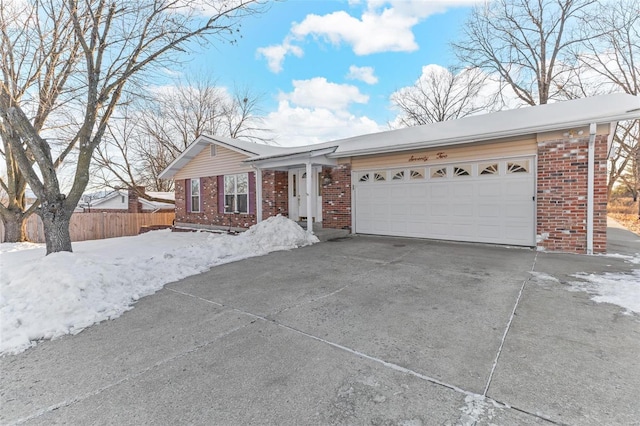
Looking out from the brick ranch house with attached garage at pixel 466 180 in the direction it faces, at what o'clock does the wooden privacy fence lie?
The wooden privacy fence is roughly at 2 o'clock from the brick ranch house with attached garage.

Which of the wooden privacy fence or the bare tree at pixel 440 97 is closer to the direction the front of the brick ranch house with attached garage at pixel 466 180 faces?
the wooden privacy fence

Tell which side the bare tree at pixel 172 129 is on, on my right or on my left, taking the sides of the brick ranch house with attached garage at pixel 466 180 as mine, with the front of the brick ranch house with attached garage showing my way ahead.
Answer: on my right

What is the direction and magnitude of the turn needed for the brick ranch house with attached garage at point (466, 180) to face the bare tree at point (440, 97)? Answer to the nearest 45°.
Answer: approximately 135° to its right

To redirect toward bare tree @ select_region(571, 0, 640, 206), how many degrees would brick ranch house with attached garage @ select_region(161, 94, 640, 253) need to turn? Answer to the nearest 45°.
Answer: approximately 180°

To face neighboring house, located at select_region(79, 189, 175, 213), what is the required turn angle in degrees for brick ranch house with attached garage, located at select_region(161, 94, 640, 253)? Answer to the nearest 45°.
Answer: approximately 90° to its right
